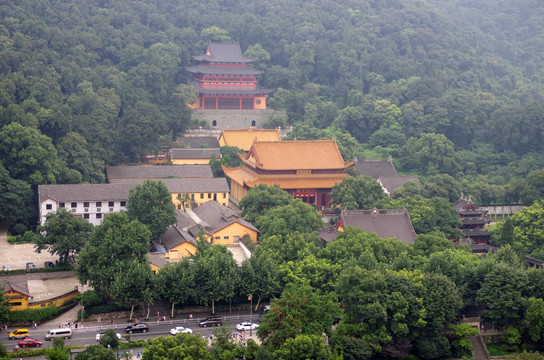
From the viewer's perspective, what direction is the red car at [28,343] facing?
to the viewer's right

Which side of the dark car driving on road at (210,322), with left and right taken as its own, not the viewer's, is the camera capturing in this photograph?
left

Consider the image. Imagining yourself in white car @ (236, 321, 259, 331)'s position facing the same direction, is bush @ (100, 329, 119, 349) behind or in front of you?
behind

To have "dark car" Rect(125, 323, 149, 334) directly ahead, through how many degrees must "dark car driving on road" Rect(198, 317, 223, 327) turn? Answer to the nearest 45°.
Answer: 0° — it already faces it

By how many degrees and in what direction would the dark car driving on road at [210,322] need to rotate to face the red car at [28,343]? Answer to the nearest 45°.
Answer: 0° — it already faces it

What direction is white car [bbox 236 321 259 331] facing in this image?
to the viewer's right

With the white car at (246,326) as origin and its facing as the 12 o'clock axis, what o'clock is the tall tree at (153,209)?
The tall tree is roughly at 8 o'clock from the white car.

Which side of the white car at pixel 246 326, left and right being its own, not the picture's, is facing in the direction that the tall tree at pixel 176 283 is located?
back
